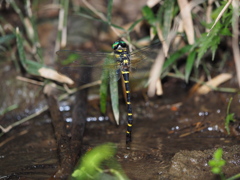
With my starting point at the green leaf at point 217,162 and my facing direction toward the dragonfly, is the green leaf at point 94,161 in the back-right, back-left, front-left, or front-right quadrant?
front-left

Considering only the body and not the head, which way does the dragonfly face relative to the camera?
away from the camera

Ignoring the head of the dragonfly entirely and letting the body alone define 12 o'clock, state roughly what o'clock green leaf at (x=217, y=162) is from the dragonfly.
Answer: The green leaf is roughly at 5 o'clock from the dragonfly.

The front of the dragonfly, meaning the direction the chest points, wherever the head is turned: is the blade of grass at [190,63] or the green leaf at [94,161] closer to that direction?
the blade of grass

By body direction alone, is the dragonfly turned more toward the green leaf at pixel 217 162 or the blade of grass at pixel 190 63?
the blade of grass

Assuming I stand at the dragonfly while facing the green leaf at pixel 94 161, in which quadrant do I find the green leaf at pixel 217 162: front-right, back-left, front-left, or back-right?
front-left

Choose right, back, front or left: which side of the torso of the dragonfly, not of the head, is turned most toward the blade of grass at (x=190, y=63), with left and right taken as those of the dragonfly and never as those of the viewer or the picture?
right

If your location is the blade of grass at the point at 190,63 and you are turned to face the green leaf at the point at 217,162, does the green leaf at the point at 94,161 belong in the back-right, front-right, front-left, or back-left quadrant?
front-right

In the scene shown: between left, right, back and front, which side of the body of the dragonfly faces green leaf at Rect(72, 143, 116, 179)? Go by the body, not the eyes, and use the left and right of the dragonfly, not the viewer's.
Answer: back
